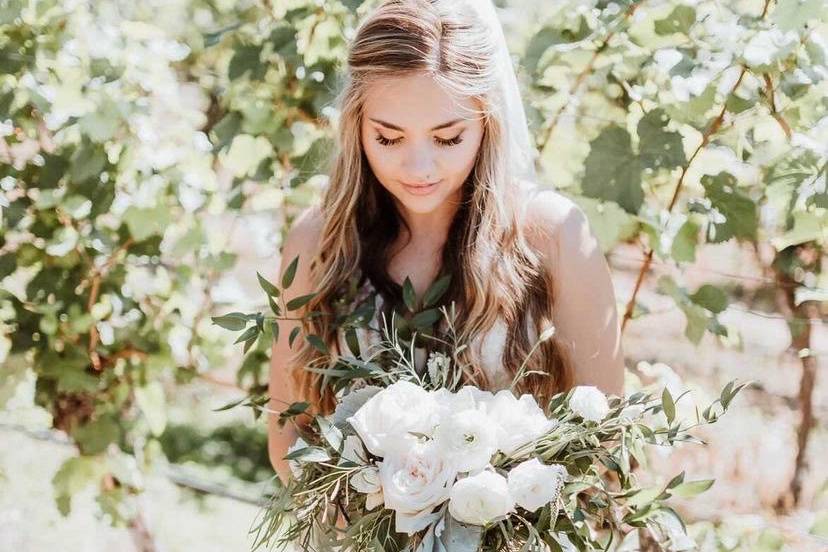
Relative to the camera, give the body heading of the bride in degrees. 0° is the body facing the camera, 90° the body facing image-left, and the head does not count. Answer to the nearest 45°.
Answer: approximately 0°
